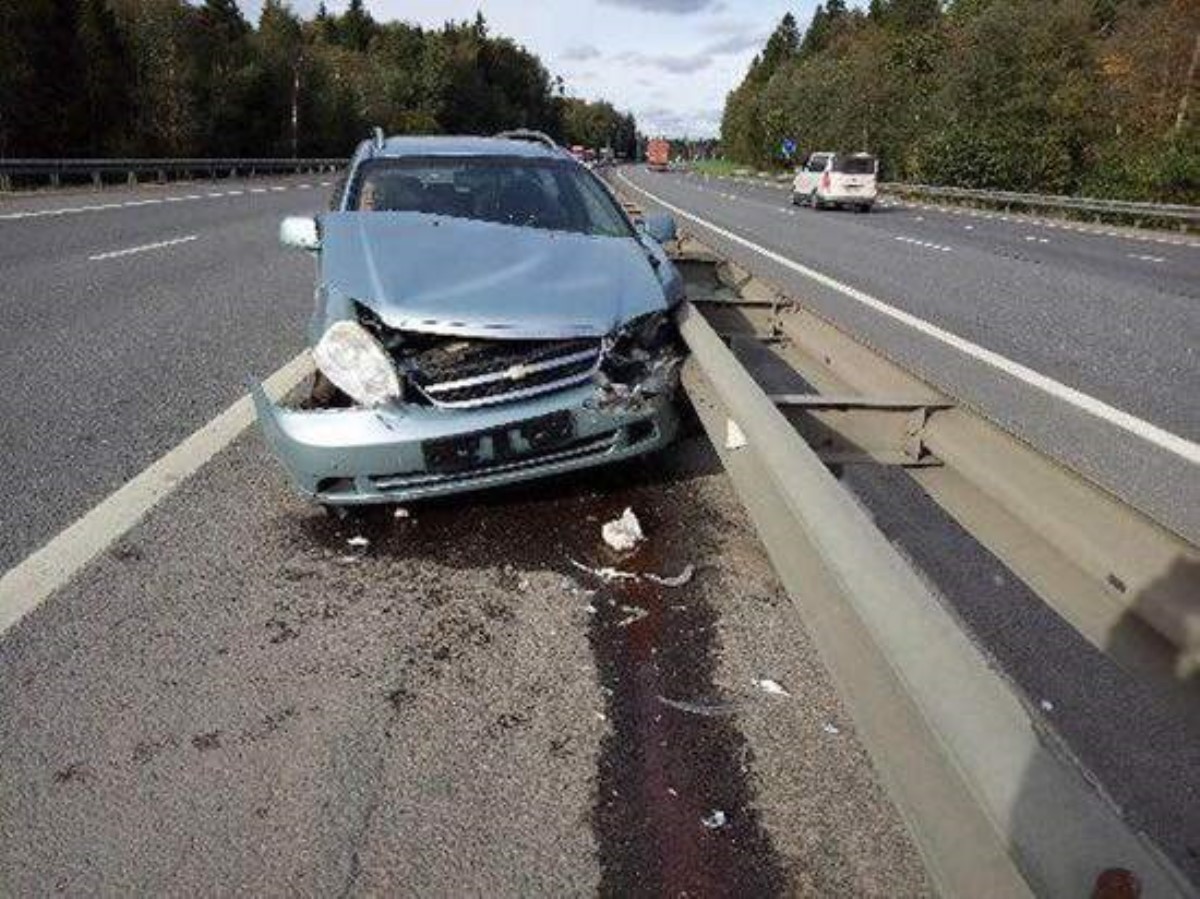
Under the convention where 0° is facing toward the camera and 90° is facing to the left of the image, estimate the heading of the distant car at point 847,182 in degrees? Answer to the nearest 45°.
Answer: approximately 135°

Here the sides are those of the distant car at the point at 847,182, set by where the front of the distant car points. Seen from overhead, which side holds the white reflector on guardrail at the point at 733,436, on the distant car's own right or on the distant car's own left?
on the distant car's own left

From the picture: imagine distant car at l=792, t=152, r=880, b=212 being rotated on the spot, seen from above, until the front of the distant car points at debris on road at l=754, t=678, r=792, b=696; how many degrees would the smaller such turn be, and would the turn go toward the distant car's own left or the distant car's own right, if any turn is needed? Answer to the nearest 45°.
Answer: approximately 135° to the distant car's own left

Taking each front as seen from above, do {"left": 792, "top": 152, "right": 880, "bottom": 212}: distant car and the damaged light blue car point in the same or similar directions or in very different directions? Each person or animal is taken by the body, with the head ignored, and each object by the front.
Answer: very different directions

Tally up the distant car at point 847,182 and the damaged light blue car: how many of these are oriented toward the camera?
1

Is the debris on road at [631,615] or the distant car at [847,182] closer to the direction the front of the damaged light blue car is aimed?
the debris on road

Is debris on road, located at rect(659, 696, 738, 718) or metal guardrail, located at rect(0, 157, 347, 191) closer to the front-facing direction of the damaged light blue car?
the debris on road

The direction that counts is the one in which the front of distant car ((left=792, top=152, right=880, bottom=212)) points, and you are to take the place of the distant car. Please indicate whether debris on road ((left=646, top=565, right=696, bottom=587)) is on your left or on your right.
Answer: on your left

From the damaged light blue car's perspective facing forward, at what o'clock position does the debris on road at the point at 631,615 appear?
The debris on road is roughly at 11 o'clock from the damaged light blue car.

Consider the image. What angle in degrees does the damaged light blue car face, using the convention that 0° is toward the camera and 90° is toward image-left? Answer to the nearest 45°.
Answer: approximately 0°
